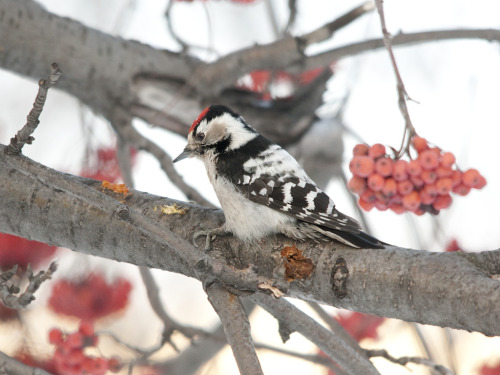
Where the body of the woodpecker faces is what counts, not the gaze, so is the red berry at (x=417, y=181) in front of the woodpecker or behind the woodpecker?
behind

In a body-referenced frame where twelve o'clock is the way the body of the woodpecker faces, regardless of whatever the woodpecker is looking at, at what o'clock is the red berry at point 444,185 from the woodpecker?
The red berry is roughly at 7 o'clock from the woodpecker.

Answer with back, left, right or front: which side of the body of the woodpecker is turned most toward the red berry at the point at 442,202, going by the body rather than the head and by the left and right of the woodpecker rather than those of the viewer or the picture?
back

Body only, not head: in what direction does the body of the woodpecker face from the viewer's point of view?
to the viewer's left

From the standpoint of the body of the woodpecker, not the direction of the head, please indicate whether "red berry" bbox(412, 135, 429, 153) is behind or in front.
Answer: behind

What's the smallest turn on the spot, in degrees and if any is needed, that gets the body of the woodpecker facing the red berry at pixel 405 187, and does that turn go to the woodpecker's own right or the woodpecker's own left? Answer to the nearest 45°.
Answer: approximately 135° to the woodpecker's own left
